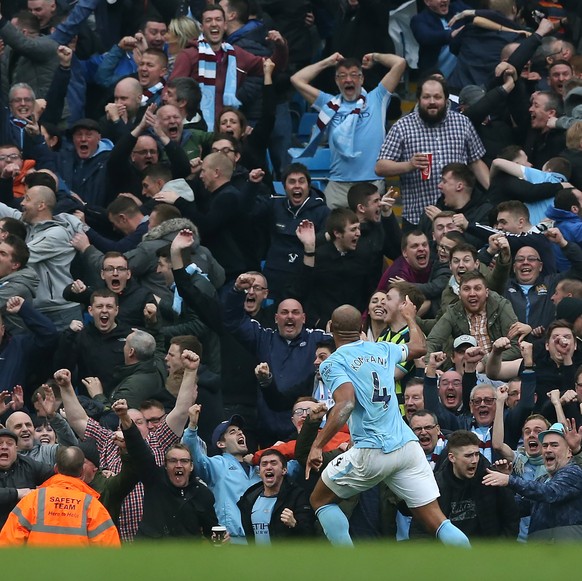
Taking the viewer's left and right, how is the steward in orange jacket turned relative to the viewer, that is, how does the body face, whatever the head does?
facing away from the viewer

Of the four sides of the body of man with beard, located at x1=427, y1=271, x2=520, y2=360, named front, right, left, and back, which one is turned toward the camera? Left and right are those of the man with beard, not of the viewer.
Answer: front

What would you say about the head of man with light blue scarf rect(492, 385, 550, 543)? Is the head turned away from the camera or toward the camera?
toward the camera

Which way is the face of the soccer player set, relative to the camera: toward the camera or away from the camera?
away from the camera

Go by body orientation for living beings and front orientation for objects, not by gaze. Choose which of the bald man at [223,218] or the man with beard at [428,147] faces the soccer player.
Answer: the man with beard

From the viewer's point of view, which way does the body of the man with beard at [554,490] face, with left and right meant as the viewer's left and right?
facing the viewer and to the left of the viewer

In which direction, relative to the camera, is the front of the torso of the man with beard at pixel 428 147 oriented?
toward the camera

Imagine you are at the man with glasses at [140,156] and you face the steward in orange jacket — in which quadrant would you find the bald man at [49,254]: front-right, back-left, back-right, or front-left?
front-right

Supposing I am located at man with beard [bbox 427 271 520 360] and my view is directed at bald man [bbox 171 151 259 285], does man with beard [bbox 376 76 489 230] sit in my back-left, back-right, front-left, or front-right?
front-right

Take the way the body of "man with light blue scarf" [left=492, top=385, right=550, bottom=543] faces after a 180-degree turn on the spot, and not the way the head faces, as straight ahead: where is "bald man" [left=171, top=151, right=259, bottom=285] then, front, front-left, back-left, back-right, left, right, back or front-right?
front-left

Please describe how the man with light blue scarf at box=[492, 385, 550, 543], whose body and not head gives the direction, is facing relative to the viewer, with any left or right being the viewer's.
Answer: facing the viewer

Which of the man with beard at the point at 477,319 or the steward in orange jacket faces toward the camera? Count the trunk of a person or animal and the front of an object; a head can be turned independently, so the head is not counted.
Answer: the man with beard
